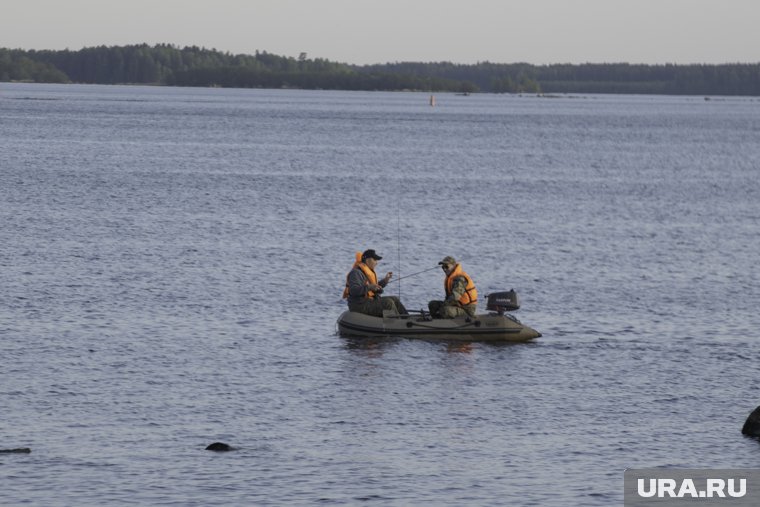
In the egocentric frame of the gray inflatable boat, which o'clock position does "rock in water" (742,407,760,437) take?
The rock in water is roughly at 8 o'clock from the gray inflatable boat.

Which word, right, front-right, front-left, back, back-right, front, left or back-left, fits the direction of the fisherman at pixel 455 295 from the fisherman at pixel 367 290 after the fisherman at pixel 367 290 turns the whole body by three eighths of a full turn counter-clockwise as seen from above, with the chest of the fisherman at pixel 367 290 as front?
back-right

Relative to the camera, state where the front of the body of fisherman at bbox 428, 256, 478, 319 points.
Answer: to the viewer's left

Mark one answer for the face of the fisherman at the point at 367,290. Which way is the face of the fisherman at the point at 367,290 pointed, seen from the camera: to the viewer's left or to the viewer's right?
to the viewer's right

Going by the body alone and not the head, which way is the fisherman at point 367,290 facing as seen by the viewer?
to the viewer's right

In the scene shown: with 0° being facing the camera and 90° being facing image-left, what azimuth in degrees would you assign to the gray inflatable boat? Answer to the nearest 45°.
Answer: approximately 90°

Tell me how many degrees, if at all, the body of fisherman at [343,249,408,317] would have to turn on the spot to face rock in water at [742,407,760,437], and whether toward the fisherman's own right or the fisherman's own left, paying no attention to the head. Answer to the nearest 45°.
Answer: approximately 45° to the fisherman's own right
